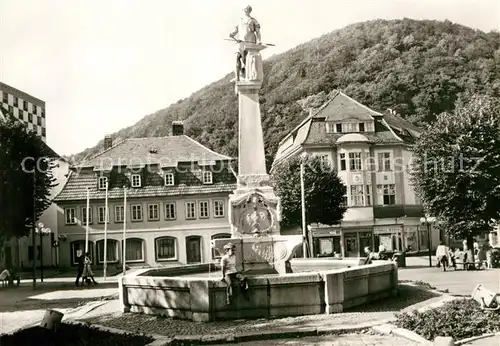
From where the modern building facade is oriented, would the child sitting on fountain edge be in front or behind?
in front

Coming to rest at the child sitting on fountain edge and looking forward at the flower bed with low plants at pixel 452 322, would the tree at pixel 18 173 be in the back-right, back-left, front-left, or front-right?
back-left

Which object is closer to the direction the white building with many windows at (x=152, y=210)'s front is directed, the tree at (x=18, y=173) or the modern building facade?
the tree

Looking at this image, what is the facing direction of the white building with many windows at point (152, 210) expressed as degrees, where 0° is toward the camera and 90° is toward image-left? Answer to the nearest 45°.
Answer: approximately 0°

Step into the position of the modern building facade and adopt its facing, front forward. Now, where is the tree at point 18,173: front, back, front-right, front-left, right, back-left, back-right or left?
front-right

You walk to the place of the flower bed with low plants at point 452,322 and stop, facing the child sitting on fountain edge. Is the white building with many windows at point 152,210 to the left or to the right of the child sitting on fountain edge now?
right

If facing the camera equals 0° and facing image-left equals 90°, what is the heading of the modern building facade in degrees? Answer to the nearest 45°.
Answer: approximately 315°
